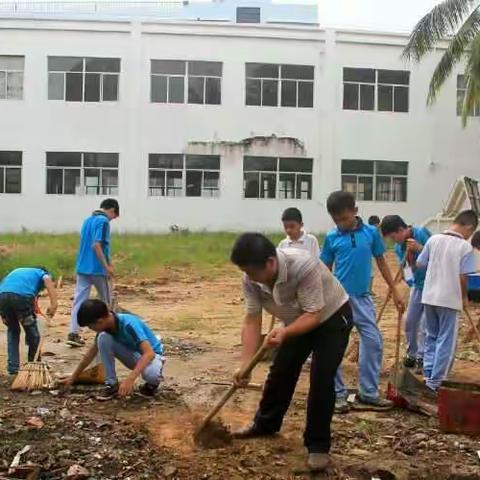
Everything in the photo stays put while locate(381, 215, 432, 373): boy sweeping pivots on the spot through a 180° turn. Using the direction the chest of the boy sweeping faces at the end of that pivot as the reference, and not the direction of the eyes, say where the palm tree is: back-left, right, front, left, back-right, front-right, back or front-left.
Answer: front-left

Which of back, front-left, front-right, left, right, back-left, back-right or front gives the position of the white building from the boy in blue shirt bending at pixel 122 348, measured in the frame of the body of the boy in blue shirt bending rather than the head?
back-right

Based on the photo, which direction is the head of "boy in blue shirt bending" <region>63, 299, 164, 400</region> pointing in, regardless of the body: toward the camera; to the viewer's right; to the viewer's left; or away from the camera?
to the viewer's left

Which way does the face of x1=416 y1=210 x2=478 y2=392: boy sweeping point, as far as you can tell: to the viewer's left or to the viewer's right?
to the viewer's right

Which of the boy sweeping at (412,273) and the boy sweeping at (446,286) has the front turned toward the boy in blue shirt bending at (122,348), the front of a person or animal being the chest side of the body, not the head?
the boy sweeping at (412,273)
